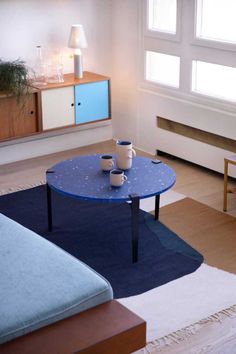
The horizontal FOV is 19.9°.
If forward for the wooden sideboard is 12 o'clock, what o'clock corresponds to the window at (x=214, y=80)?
The window is roughly at 11 o'clock from the wooden sideboard.

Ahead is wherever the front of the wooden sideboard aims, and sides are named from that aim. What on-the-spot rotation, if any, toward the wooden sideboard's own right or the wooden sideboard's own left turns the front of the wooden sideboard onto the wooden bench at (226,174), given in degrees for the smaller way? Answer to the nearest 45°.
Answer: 0° — it already faces it

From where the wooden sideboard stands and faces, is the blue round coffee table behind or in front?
in front

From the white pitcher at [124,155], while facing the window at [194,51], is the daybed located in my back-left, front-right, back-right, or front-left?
back-right

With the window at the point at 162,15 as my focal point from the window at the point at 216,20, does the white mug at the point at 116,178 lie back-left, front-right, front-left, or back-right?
back-left

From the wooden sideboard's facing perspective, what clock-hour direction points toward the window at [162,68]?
The window is roughly at 10 o'clock from the wooden sideboard.

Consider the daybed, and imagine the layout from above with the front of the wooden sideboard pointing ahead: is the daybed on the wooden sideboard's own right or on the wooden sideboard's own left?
on the wooden sideboard's own right

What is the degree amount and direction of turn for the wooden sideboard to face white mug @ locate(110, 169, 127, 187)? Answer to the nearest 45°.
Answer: approximately 45° to its right

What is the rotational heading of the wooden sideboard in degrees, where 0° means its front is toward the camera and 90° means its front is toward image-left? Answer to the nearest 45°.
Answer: approximately 315°

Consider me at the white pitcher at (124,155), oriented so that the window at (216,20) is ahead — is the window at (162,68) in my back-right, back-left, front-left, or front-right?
front-left

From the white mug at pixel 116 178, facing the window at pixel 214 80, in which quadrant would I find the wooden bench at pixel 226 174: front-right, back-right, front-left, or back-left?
front-right

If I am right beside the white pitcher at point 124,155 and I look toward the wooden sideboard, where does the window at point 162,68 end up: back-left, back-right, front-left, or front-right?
front-right

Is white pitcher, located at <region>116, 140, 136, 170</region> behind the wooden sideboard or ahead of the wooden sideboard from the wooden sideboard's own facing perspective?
ahead

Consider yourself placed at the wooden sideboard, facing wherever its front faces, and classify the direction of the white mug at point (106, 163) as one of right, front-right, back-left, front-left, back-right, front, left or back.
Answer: front-right

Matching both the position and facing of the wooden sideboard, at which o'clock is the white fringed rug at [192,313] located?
The white fringed rug is roughly at 1 o'clock from the wooden sideboard.

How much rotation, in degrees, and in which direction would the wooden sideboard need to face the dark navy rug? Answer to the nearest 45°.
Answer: approximately 45° to its right

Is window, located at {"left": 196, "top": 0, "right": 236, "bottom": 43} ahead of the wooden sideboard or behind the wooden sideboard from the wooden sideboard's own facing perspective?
ahead
